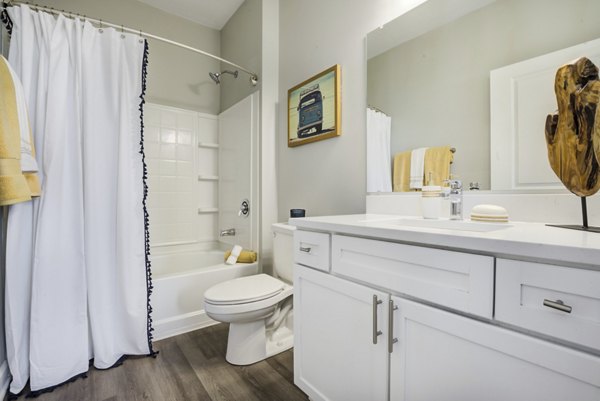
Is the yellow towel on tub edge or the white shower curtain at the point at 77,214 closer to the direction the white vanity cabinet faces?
the white shower curtain

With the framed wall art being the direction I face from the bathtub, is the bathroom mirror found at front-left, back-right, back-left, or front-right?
front-right

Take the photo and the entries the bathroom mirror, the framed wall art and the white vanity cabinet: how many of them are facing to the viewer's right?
0

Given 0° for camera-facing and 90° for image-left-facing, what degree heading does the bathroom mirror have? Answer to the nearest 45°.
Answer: approximately 45°

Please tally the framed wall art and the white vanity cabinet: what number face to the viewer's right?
0

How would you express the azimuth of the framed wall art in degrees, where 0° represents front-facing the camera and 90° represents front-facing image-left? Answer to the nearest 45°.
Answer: approximately 45°

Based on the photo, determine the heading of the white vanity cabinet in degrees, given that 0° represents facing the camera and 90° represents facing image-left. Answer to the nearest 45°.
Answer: approximately 45°

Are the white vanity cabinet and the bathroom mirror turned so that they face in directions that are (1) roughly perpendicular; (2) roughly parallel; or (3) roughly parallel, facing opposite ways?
roughly parallel

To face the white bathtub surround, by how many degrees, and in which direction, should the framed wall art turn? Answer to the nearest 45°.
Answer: approximately 90° to its right

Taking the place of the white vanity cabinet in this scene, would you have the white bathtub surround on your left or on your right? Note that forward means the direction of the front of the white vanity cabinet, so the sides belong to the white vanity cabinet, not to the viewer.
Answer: on your right

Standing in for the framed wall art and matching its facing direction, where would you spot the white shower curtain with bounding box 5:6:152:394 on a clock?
The white shower curtain is roughly at 1 o'clock from the framed wall art.

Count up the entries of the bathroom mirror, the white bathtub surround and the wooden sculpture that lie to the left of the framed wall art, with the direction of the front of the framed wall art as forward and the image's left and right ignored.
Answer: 2

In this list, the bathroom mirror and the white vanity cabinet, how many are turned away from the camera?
0

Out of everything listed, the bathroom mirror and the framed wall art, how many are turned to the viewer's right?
0

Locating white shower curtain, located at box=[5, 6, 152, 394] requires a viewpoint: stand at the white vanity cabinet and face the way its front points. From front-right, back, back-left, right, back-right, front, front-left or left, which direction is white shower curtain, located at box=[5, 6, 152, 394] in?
front-right

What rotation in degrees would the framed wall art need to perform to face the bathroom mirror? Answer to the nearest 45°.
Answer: approximately 90° to its left
